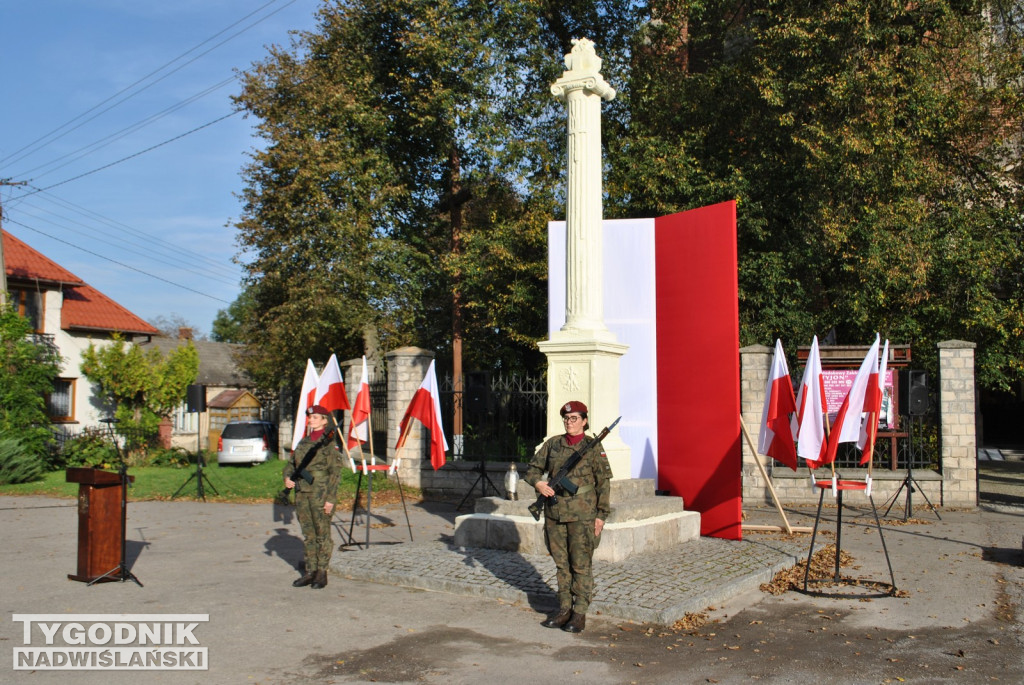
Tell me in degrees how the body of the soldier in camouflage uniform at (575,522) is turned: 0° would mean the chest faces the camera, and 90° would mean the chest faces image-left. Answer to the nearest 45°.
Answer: approximately 45°

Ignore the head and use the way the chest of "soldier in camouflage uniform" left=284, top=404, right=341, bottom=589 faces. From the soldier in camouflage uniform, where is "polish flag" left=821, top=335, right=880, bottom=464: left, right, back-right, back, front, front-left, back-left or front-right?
back-left

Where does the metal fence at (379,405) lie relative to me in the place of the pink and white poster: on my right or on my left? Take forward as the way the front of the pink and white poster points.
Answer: on my right

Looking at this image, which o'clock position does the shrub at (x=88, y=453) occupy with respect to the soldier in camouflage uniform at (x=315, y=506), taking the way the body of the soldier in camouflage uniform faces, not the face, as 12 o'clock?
The shrub is roughly at 4 o'clock from the soldier in camouflage uniform.

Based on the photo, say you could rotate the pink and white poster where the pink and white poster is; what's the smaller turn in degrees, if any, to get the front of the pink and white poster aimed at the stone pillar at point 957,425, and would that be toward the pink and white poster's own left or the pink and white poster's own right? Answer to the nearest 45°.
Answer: approximately 90° to the pink and white poster's own left

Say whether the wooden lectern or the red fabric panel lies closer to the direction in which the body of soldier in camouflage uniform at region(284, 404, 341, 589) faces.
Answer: the wooden lectern
